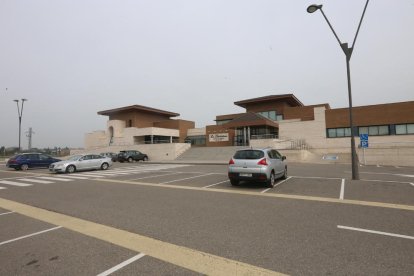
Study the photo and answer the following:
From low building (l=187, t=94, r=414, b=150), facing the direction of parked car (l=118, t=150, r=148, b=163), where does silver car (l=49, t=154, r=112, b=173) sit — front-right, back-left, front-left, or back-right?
front-left

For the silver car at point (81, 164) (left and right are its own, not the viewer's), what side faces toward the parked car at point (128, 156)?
back

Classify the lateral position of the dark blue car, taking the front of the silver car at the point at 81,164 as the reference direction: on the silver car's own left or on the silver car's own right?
on the silver car's own right

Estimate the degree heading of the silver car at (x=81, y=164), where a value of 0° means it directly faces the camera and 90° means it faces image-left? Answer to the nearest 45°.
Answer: approximately 45°

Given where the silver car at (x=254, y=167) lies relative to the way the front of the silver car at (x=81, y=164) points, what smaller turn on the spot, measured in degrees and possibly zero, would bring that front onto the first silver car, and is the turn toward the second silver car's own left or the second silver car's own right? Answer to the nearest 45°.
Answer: approximately 90° to the second silver car's own left

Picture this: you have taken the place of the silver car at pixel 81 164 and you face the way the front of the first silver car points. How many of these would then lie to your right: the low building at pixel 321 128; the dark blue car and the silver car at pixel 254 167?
1
